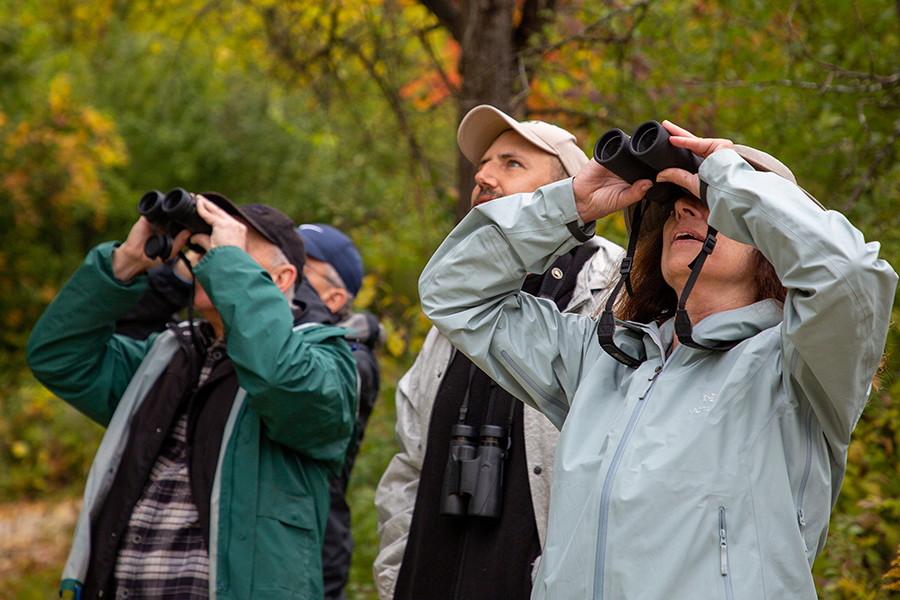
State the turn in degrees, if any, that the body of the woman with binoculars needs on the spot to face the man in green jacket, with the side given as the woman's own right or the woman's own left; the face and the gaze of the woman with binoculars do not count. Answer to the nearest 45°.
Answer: approximately 90° to the woman's own right

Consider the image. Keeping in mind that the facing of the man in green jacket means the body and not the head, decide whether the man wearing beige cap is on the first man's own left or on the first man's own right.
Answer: on the first man's own left

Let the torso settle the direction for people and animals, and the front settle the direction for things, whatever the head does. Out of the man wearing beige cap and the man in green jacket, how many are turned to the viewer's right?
0

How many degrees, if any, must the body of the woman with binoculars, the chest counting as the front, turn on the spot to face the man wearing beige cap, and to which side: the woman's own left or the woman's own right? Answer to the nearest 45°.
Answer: approximately 90° to the woman's own right

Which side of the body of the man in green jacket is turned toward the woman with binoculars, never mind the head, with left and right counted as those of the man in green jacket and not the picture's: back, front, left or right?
left

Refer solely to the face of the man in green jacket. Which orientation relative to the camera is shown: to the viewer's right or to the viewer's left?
to the viewer's left

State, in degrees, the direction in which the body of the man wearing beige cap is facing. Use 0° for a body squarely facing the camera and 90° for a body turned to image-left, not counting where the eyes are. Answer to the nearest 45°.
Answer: approximately 45°

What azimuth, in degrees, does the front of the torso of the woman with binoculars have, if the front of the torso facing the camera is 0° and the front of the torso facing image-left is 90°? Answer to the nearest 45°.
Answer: approximately 45°

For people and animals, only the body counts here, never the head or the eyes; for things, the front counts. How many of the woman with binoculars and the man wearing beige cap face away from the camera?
0

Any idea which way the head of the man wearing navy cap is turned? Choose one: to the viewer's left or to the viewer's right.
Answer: to the viewer's left

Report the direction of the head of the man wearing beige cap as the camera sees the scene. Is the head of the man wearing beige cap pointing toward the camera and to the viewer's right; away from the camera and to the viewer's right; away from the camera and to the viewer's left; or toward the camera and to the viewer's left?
toward the camera and to the viewer's left

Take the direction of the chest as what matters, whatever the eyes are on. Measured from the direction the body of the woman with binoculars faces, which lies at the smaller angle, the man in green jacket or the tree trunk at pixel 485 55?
the man in green jacket

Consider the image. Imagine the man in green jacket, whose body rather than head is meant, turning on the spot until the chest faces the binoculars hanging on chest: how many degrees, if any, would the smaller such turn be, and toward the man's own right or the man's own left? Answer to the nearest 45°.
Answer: approximately 90° to the man's own left
